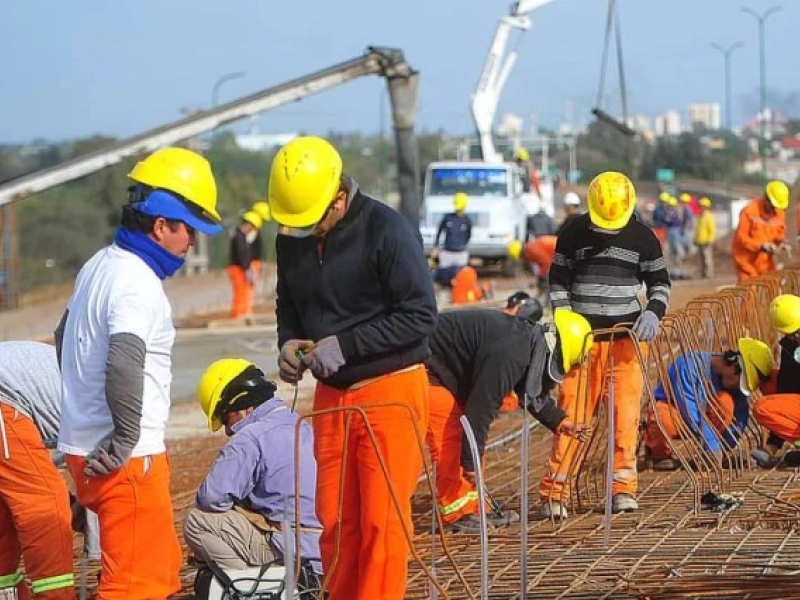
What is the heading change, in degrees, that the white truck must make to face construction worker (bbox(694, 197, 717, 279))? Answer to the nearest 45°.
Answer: approximately 45° to its left

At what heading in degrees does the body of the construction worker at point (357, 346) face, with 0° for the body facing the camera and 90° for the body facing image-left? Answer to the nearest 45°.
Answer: approximately 45°

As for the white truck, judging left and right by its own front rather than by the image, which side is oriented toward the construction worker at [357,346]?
front

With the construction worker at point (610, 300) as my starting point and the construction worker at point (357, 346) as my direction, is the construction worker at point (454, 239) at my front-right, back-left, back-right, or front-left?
back-right

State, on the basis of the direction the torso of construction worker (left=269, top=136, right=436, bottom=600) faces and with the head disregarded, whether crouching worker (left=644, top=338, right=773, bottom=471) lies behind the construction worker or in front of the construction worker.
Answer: behind

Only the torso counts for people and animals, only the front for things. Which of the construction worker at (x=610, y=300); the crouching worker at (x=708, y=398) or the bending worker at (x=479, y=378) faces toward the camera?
the construction worker

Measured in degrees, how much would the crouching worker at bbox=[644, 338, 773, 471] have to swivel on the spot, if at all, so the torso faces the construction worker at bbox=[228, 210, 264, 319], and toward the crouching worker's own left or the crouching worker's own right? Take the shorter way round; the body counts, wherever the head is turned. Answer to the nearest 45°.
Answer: approximately 135° to the crouching worker's own left

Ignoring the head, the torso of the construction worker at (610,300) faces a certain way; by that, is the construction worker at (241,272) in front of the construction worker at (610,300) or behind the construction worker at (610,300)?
behind

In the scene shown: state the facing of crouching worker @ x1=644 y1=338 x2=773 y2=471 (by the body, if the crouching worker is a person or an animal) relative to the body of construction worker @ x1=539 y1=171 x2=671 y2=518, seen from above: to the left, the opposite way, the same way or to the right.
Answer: to the left

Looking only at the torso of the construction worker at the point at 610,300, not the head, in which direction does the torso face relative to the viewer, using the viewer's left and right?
facing the viewer

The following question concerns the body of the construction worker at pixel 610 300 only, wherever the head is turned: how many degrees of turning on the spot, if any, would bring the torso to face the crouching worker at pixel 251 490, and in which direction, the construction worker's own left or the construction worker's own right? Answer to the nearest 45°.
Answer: approximately 45° to the construction worker's own right

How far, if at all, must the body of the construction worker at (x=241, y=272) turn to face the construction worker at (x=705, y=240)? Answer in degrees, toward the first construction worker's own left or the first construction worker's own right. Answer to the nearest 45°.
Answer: approximately 45° to the first construction worker's own left
